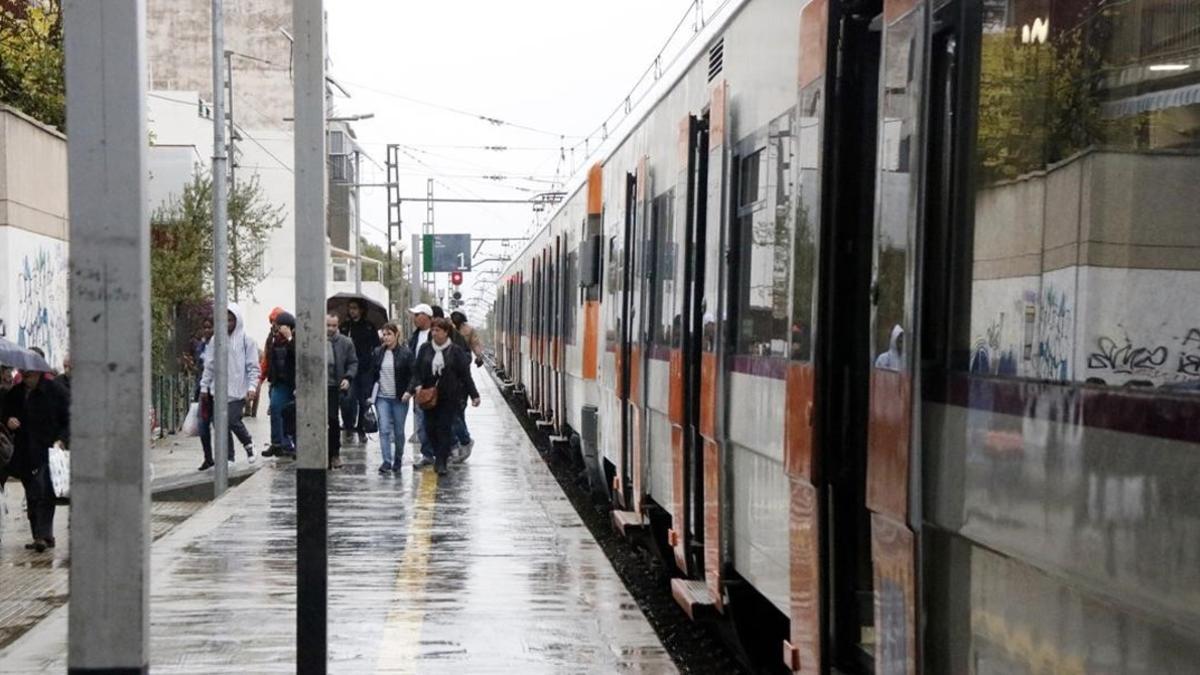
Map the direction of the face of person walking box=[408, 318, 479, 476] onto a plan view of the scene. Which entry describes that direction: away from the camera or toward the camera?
toward the camera

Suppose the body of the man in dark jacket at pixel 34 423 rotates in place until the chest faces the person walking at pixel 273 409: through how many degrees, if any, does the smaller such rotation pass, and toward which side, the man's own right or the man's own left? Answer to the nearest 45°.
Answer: approximately 180°

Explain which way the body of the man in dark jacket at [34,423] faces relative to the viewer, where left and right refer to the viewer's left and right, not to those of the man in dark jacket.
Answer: facing the viewer and to the left of the viewer

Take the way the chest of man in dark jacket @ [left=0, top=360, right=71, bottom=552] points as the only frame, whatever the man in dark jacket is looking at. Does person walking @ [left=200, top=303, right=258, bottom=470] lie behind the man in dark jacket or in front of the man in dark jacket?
behind

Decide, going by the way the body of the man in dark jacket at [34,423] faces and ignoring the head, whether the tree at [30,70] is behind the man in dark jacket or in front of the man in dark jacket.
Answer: behind

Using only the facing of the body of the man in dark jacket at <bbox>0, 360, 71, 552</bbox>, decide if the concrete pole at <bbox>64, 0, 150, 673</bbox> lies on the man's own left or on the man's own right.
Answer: on the man's own left

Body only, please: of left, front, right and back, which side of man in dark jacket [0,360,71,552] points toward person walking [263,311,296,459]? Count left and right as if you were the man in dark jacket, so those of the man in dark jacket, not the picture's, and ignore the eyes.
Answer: back

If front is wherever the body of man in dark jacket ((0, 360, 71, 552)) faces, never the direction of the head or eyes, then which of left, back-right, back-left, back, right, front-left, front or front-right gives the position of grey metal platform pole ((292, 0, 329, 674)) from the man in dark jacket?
front-left

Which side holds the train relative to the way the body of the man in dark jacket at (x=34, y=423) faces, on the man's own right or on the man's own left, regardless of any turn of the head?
on the man's own left

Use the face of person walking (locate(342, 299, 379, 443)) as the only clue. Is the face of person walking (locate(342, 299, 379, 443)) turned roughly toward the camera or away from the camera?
toward the camera

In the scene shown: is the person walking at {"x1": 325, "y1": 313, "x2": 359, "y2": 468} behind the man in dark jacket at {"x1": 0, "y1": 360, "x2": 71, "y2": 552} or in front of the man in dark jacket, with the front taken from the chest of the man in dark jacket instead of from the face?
behind
